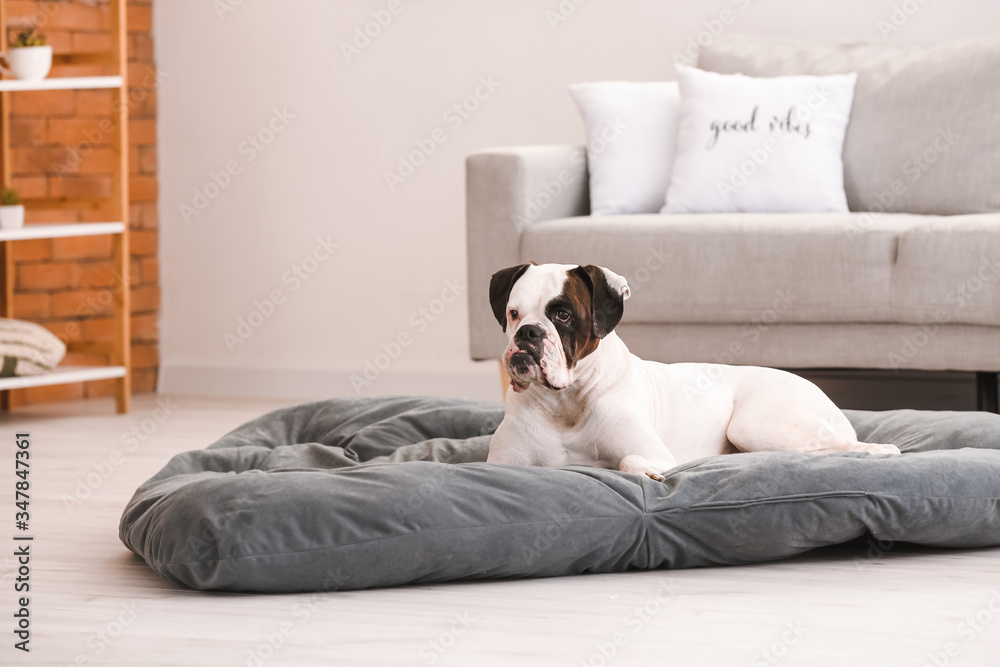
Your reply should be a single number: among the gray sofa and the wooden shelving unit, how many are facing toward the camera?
2

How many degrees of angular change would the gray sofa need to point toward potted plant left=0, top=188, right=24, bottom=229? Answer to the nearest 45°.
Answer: approximately 90° to its right

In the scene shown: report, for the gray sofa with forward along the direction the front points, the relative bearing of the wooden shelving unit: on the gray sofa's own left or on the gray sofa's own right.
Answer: on the gray sofa's own right

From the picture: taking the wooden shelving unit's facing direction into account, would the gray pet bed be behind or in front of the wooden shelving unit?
in front

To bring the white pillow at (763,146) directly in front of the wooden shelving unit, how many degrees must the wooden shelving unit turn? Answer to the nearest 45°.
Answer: approximately 45° to its left

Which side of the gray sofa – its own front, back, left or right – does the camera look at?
front

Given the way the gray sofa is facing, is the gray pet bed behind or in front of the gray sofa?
in front

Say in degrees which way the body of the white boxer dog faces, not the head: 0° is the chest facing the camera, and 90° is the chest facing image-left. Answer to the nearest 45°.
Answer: approximately 45°

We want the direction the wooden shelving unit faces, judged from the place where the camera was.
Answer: facing the viewer
